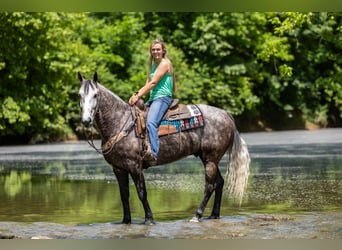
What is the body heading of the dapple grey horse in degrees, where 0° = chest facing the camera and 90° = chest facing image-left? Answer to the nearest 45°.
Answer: approximately 90°
